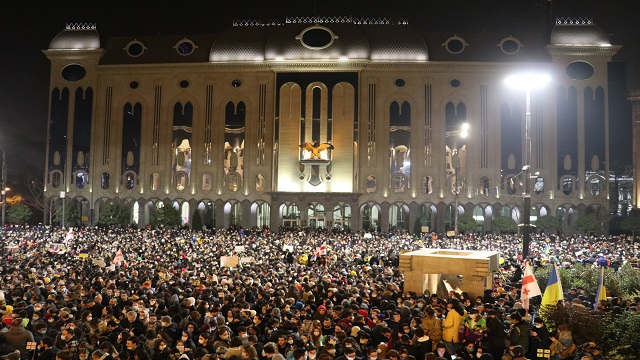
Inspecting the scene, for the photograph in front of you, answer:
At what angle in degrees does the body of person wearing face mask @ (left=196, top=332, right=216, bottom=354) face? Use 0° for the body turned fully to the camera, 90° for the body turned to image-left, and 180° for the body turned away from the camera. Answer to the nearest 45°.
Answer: approximately 45°

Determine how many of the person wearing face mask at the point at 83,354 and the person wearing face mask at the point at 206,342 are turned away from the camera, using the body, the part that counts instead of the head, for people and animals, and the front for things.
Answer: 0

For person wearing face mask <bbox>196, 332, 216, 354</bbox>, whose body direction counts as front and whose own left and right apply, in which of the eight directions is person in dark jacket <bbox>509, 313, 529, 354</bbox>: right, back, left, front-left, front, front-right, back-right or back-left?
back-left

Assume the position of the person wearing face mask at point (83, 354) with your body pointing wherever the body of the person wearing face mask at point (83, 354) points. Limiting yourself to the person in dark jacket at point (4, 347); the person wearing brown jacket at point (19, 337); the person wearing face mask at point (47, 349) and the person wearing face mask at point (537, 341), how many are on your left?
1

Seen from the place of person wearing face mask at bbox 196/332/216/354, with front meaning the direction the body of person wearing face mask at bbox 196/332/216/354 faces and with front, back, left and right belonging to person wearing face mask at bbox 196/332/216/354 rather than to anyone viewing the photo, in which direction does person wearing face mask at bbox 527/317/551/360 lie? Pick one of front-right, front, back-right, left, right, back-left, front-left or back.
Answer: back-left

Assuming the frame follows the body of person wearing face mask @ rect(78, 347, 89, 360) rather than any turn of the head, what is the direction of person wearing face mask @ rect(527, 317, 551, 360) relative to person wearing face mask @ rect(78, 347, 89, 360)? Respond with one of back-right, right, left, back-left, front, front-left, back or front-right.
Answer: left

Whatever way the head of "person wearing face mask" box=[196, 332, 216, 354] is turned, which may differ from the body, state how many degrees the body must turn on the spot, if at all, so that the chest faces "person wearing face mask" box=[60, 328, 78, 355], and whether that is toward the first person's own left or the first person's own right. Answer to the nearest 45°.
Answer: approximately 45° to the first person's own right

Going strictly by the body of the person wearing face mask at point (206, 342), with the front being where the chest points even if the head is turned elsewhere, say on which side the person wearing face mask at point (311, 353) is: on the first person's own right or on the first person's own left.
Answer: on the first person's own left

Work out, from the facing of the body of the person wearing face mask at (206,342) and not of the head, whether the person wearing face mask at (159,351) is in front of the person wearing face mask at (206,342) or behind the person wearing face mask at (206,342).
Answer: in front

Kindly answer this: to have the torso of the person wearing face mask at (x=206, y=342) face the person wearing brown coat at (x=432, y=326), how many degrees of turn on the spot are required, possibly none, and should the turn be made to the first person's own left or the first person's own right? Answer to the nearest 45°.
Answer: approximately 135° to the first person's own left

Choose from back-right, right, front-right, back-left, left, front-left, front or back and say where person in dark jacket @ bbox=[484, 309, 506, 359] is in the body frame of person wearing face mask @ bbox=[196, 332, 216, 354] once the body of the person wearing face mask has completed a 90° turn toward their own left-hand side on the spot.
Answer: front-left

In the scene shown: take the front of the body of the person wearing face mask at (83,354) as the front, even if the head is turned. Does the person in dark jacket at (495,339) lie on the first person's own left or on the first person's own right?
on the first person's own left

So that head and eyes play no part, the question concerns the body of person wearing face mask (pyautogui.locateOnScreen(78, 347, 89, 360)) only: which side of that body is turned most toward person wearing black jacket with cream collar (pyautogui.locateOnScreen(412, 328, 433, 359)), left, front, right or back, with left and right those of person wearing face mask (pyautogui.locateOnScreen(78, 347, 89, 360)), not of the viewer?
left
